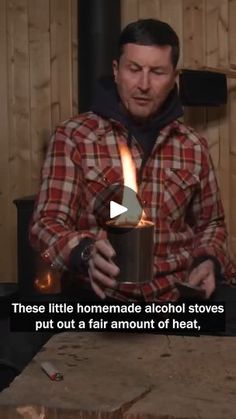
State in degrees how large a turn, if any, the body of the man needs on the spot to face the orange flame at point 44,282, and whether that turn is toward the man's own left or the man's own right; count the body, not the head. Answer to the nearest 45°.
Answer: approximately 135° to the man's own right

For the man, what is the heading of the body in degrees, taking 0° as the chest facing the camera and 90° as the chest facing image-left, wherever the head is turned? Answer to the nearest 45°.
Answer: approximately 0°

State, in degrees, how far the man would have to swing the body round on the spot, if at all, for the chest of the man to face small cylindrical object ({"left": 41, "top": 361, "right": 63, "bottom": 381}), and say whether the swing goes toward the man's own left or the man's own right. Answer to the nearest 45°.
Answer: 0° — they already face it

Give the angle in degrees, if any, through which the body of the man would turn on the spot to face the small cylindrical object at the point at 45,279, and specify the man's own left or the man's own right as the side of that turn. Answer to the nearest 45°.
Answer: approximately 135° to the man's own right
